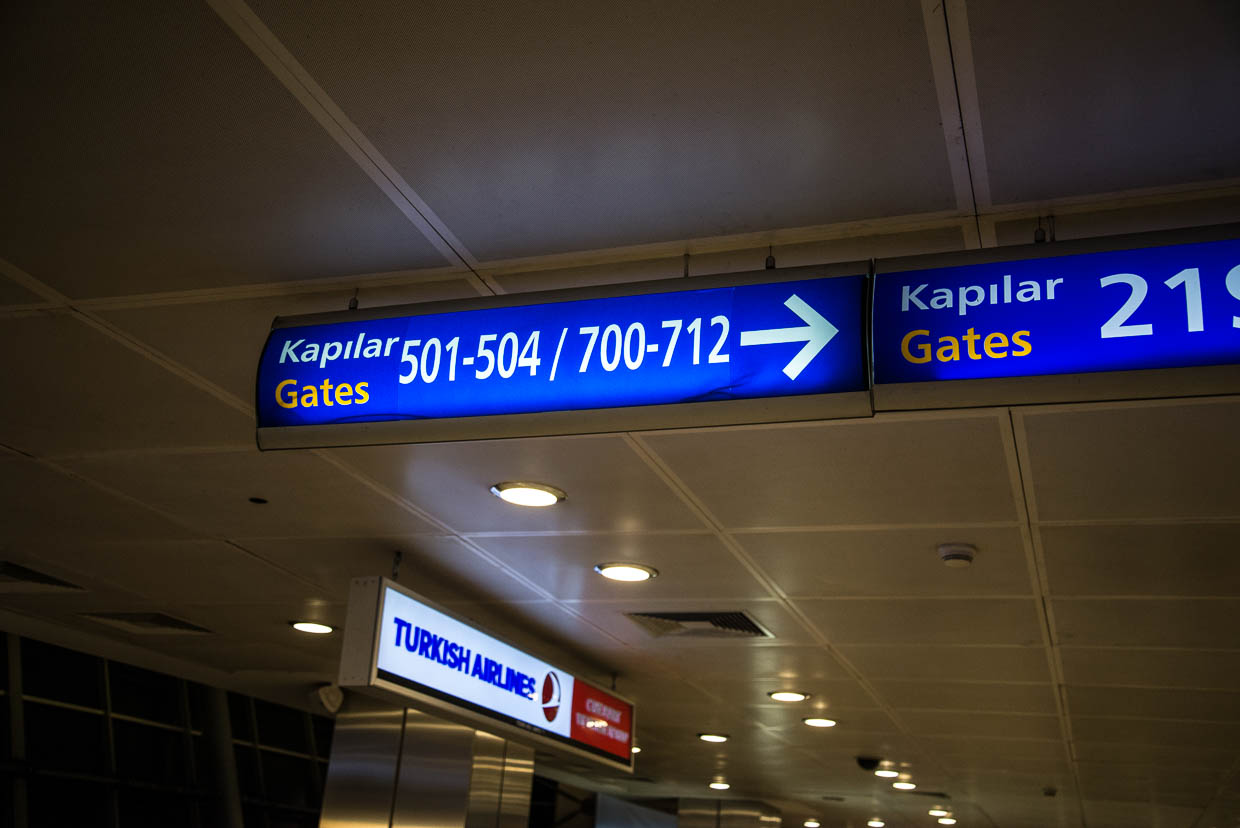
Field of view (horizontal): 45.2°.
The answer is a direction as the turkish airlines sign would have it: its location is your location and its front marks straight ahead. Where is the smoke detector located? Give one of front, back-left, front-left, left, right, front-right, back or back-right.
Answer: front

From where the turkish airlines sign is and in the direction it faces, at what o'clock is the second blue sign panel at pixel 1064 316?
The second blue sign panel is roughly at 1 o'clock from the turkish airlines sign.

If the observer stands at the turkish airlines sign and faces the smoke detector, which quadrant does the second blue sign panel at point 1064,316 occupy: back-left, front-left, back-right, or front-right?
front-right

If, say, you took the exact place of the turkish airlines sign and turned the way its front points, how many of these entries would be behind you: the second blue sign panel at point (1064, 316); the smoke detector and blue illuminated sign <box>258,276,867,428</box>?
0

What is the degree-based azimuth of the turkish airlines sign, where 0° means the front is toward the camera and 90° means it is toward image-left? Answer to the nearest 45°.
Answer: approximately 315°

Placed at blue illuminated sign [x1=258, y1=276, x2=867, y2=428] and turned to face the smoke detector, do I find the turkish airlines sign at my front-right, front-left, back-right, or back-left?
front-left

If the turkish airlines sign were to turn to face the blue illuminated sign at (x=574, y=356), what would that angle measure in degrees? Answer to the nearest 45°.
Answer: approximately 45° to its right

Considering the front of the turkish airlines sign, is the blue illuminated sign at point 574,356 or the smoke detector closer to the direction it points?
the smoke detector
